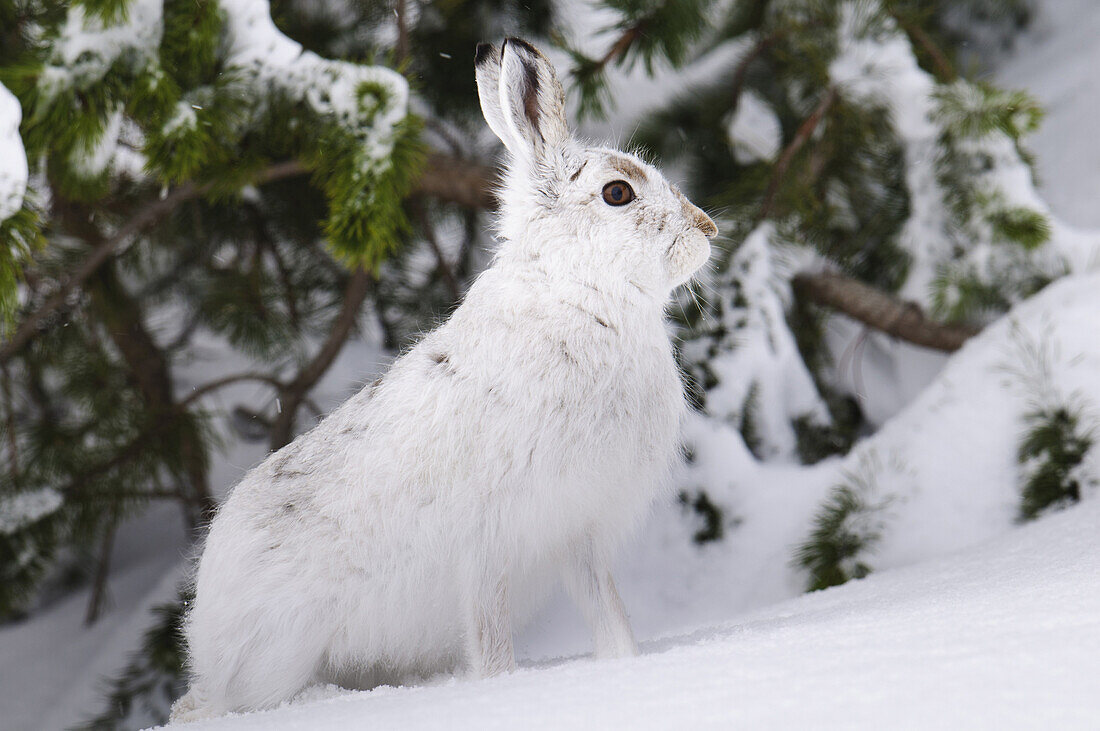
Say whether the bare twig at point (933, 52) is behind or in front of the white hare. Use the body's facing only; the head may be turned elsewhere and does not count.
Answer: in front

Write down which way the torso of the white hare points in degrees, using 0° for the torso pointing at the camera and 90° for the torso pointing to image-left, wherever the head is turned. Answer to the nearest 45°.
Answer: approximately 270°
